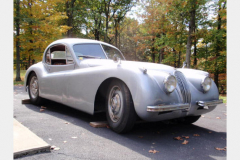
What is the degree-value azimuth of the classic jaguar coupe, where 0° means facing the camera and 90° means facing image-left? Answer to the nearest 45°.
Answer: approximately 315°
